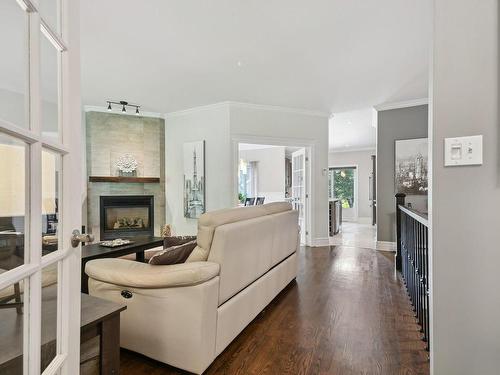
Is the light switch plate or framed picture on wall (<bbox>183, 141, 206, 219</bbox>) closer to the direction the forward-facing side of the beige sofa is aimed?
the framed picture on wall

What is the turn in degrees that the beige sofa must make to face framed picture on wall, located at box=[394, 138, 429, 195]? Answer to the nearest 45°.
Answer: approximately 90° to its right

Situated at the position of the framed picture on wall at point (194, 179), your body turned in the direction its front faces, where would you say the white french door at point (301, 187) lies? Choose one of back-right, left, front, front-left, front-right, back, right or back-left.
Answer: back-left

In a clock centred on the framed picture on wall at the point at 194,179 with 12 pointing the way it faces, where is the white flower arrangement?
The white flower arrangement is roughly at 2 o'clock from the framed picture on wall.

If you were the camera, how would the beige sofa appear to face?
facing away from the viewer and to the left of the viewer

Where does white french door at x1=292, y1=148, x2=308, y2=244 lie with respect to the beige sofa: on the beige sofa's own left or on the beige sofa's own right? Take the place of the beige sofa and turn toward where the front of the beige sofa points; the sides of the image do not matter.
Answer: on the beige sofa's own right

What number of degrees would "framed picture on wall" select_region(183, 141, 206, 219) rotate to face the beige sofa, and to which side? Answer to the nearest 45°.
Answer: approximately 45° to its left

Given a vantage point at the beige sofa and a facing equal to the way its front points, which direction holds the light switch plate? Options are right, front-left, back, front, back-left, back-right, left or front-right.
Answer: back

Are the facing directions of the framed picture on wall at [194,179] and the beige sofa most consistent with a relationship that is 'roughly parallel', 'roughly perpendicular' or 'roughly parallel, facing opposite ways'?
roughly perpendicular

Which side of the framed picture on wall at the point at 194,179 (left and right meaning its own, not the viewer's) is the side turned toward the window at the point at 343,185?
back

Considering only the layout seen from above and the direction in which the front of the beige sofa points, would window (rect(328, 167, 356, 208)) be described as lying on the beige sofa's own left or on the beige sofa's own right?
on the beige sofa's own right

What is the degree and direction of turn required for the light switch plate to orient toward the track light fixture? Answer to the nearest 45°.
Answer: approximately 90° to its right
